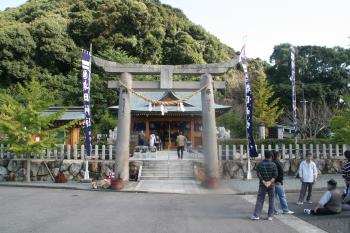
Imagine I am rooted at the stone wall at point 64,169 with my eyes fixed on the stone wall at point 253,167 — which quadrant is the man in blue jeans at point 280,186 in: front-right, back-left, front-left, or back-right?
front-right

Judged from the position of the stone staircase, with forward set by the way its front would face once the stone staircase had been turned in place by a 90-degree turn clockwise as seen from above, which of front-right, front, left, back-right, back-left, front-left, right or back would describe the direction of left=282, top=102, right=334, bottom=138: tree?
back-right

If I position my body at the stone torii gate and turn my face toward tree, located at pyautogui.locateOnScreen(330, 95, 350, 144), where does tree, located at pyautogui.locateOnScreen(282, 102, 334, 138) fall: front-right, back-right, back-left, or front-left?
front-left

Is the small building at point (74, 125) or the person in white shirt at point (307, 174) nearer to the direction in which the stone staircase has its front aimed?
the person in white shirt

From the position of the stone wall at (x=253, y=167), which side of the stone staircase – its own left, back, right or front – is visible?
left

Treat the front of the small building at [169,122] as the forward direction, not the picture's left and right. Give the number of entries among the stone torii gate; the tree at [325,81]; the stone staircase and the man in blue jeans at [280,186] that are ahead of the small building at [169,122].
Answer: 3

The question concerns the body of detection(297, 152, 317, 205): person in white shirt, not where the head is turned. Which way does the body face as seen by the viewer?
toward the camera

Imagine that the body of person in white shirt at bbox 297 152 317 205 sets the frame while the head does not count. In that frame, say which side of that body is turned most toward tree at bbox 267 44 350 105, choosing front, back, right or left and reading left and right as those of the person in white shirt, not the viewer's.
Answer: back

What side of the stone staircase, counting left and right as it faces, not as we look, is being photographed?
front

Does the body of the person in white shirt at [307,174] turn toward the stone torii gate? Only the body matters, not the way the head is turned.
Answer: no

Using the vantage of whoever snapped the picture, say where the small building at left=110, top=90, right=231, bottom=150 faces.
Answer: facing the viewer

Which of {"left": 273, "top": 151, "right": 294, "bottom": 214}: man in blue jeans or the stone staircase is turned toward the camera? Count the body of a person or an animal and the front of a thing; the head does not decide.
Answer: the stone staircase

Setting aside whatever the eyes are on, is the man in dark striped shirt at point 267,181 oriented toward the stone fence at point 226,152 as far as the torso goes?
yes

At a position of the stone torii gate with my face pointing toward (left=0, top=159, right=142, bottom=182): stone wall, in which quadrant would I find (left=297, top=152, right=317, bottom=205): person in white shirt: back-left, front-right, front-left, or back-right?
back-left
